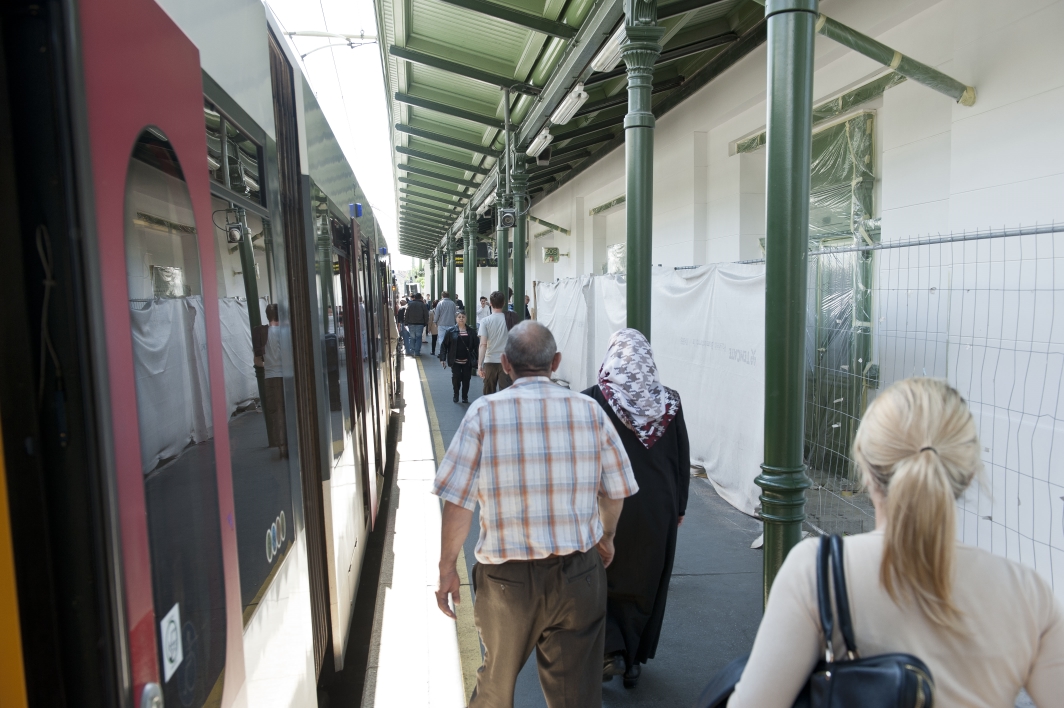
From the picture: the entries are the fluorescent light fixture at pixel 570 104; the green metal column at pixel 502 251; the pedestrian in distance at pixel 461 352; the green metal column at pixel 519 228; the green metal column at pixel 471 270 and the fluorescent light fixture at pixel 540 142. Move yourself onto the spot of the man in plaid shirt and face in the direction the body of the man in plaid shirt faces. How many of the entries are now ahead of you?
6

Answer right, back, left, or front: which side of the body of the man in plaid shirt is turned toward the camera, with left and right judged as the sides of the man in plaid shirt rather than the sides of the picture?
back

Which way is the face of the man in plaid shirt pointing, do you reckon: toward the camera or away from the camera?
away from the camera

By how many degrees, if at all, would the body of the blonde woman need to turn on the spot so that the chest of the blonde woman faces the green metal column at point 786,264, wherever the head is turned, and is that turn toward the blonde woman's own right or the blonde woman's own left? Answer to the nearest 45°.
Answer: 0° — they already face it

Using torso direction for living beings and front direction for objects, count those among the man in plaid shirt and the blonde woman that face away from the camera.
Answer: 2

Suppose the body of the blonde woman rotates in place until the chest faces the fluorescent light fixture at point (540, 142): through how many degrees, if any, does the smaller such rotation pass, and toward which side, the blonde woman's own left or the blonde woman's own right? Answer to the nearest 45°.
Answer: approximately 45° to the blonde woman's own left

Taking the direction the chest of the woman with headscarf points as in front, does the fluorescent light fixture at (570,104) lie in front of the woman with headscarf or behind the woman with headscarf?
in front

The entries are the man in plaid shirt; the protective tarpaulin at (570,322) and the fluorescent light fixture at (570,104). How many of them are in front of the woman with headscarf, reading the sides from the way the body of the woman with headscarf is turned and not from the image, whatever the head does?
2

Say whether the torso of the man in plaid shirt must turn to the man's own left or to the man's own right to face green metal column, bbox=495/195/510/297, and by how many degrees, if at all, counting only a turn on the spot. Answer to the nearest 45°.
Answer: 0° — they already face it

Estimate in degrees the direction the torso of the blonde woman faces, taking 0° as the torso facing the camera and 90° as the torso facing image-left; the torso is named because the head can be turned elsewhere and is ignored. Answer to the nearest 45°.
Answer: approximately 180°

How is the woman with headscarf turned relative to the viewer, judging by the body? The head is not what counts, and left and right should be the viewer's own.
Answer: facing away from the viewer

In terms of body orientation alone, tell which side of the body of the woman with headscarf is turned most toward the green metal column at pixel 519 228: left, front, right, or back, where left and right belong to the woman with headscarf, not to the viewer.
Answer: front

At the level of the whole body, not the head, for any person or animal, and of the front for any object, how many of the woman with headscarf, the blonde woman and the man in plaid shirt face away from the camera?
3

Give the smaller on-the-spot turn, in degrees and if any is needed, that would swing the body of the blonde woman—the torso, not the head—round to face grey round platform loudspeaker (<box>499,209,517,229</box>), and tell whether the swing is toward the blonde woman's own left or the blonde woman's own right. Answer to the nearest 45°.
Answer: approximately 45° to the blonde woman's own left

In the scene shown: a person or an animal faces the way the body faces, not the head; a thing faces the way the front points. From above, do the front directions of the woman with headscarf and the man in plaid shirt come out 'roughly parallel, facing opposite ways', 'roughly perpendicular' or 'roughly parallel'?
roughly parallel

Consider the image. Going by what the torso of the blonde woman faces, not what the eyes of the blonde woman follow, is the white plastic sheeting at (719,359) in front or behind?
in front
